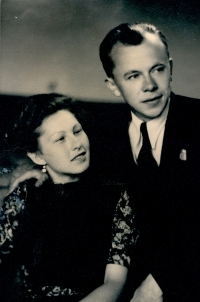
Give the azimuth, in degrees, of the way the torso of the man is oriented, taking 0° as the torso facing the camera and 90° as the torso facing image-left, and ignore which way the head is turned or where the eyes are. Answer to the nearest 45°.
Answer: approximately 0°

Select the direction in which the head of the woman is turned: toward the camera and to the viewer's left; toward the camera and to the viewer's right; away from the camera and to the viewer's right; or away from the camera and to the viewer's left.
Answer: toward the camera and to the viewer's right

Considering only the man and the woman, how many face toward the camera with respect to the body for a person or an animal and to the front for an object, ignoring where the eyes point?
2
